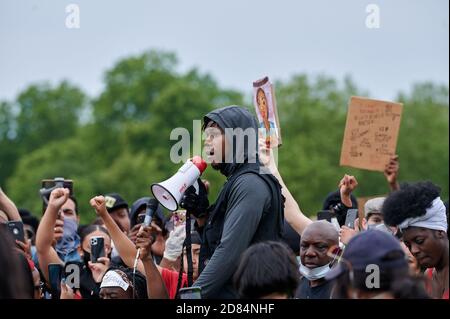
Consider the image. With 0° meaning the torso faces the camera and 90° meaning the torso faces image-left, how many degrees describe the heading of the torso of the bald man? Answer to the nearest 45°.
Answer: approximately 45°

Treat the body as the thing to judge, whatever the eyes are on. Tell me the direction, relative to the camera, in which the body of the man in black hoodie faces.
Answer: to the viewer's left

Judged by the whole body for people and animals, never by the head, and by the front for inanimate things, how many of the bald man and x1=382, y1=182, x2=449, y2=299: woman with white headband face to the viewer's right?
0

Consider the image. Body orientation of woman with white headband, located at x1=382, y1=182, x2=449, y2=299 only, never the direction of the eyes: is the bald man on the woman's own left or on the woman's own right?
on the woman's own right

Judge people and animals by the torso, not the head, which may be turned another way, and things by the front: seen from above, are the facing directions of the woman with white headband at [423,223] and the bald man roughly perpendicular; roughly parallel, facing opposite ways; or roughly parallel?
roughly parallel

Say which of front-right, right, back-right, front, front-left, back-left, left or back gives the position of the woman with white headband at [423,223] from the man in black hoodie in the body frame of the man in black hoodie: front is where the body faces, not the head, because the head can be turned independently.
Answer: back

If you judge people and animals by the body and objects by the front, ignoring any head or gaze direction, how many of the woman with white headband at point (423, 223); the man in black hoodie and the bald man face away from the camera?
0

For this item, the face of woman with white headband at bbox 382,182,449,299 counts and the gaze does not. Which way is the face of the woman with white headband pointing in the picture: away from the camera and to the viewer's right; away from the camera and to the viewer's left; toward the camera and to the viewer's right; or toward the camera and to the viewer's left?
toward the camera and to the viewer's left

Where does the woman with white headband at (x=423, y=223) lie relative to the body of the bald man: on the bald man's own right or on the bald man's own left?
on the bald man's own left
